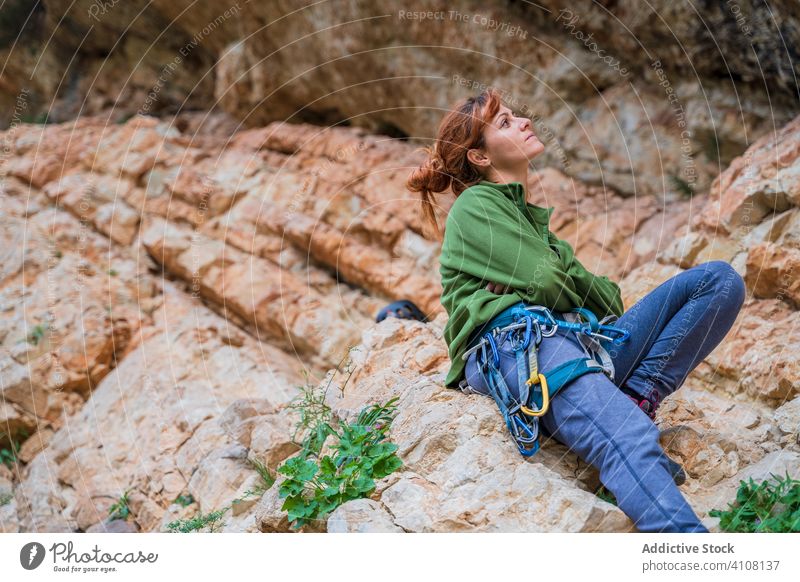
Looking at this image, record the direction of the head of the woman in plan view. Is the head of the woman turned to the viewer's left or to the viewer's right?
to the viewer's right

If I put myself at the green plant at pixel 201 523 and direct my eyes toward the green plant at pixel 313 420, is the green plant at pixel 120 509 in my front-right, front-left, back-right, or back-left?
back-left

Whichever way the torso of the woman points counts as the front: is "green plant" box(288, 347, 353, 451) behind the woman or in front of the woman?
behind

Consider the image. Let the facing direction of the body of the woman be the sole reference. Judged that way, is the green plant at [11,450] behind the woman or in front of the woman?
behind

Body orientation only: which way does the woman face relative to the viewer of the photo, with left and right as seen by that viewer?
facing to the right of the viewer
